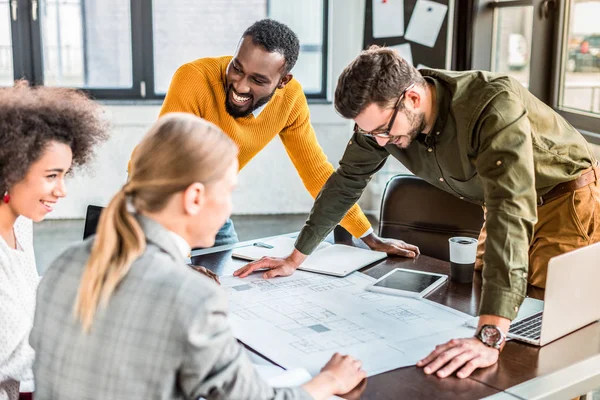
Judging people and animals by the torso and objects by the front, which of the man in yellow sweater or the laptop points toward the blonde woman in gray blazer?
the man in yellow sweater

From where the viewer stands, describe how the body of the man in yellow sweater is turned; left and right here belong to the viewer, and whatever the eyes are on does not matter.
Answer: facing the viewer

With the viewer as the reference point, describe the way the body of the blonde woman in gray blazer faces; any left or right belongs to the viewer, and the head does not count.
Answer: facing away from the viewer and to the right of the viewer

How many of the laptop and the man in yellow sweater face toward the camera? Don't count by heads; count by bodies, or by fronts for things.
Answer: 1

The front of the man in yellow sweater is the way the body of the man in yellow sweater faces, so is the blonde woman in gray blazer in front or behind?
in front

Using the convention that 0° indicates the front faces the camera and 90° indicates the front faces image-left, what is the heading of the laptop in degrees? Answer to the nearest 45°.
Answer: approximately 135°

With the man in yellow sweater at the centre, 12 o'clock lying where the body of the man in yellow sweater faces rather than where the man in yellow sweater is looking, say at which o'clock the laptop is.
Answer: The laptop is roughly at 11 o'clock from the man in yellow sweater.

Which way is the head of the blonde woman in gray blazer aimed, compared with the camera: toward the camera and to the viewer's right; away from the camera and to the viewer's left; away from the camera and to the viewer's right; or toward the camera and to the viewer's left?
away from the camera and to the viewer's right

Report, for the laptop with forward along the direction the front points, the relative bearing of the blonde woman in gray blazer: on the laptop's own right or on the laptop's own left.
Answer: on the laptop's own left

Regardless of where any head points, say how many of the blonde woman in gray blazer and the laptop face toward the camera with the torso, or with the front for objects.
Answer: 0

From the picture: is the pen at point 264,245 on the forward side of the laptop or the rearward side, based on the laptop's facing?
on the forward side

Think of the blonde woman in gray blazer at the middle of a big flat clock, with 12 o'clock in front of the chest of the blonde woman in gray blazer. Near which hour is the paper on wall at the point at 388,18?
The paper on wall is roughly at 11 o'clock from the blonde woman in gray blazer.

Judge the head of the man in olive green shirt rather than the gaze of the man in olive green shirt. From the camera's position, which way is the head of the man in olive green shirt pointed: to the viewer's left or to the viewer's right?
to the viewer's left

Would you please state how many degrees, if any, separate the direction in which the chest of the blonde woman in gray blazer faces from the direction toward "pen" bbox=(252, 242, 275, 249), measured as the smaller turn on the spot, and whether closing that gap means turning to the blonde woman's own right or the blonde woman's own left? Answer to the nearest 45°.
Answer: approximately 45° to the blonde woman's own left
